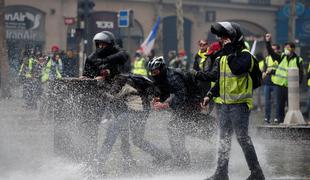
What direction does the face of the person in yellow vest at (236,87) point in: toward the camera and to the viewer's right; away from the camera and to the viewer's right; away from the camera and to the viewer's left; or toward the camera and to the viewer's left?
toward the camera and to the viewer's left

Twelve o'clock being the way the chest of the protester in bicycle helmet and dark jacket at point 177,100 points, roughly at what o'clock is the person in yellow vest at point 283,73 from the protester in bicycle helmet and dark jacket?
The person in yellow vest is roughly at 5 o'clock from the protester in bicycle helmet and dark jacket.
